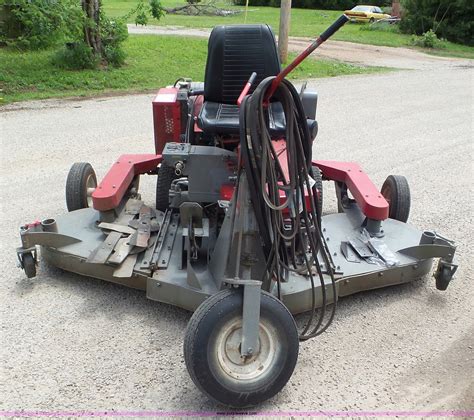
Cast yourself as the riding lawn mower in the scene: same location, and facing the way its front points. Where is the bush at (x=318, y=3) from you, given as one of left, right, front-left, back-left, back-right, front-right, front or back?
back

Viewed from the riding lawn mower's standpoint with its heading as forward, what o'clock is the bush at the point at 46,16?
The bush is roughly at 5 o'clock from the riding lawn mower.

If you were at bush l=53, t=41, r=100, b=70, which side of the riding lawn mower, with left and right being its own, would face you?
back

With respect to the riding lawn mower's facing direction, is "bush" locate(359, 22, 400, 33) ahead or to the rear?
to the rear

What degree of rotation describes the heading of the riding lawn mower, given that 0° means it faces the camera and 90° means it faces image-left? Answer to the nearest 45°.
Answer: approximately 0°

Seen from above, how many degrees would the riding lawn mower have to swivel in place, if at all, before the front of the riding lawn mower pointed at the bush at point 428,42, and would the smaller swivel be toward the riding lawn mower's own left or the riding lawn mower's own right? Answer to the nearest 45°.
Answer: approximately 180°

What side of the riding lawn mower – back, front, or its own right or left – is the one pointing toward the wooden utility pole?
back

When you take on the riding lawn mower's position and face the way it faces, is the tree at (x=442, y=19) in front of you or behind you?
behind
